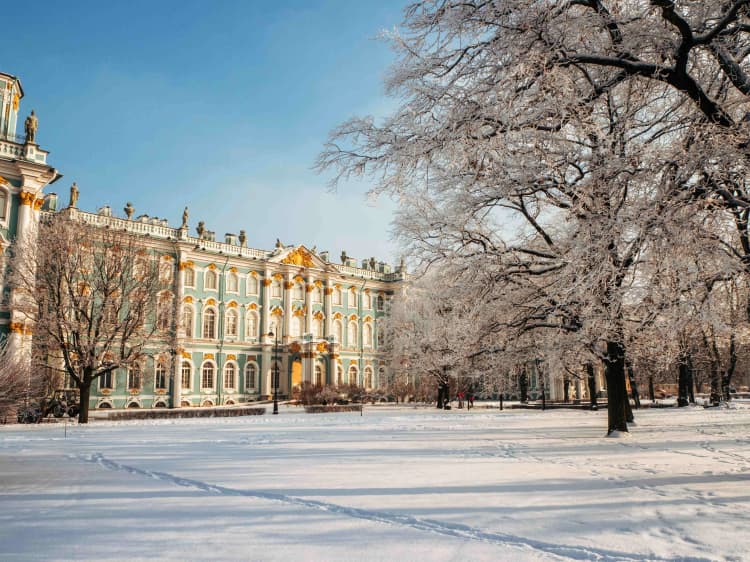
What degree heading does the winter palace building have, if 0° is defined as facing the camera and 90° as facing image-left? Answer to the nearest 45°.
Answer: approximately 315°

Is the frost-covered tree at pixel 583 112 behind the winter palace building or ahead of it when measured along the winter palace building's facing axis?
ahead

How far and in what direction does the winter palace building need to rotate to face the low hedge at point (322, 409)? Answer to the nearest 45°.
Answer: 0° — it already faces it

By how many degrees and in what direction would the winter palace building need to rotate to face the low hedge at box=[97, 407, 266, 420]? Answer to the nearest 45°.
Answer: approximately 45° to its right
